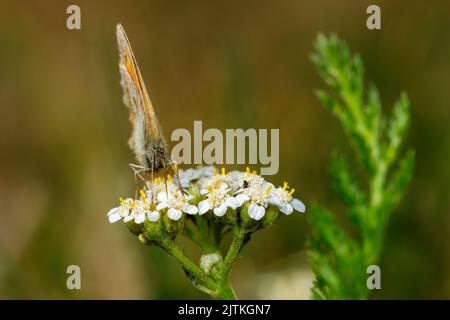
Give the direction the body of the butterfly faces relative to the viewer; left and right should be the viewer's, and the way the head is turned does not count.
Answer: facing the viewer and to the right of the viewer
